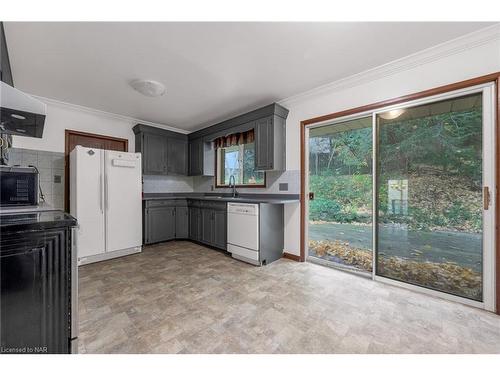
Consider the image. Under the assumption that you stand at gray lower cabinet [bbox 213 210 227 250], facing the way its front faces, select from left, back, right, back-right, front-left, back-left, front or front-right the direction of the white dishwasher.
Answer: left

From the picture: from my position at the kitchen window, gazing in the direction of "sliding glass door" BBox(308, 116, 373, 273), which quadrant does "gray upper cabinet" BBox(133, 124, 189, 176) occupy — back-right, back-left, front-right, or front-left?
back-right

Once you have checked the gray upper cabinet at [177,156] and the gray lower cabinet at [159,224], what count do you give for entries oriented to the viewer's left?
0

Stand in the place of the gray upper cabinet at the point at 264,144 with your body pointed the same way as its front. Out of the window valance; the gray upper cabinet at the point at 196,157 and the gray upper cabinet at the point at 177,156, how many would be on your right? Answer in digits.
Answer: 3

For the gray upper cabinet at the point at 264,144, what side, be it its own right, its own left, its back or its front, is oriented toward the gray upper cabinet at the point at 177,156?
right

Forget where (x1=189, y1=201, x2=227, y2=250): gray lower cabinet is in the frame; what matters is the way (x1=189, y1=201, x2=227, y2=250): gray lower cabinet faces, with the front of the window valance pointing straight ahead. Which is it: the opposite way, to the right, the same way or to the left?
the same way

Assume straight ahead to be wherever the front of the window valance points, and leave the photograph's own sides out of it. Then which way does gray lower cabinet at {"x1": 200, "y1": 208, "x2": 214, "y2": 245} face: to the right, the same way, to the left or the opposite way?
the same way

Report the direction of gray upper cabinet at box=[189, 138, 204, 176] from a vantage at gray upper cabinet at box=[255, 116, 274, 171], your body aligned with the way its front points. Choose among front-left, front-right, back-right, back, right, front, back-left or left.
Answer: right

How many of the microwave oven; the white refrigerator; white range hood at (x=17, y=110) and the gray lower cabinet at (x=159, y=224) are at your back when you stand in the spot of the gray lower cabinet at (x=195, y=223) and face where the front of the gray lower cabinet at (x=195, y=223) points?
0

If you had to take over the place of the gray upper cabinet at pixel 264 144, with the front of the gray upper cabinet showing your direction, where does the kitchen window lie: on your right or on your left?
on your right

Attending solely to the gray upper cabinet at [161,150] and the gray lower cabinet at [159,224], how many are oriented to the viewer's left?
0

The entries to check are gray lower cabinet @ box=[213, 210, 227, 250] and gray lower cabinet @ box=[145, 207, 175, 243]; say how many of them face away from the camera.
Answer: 0
